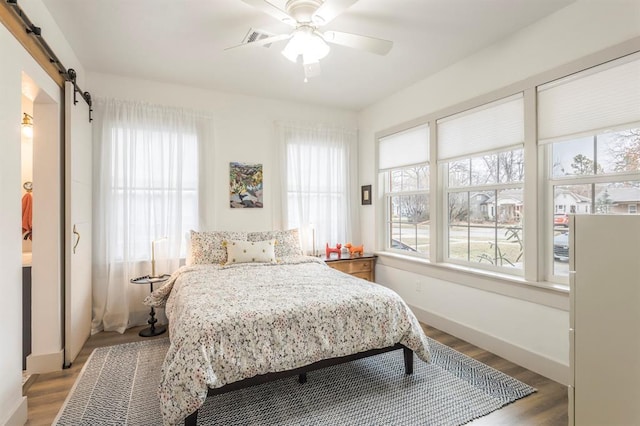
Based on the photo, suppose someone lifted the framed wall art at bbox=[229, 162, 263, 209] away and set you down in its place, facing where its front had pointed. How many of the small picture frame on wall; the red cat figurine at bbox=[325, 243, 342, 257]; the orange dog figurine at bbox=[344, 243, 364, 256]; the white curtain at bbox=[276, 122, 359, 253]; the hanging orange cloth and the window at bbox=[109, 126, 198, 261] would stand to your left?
4

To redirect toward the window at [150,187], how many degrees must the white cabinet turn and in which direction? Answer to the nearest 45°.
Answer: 0° — it already faces it

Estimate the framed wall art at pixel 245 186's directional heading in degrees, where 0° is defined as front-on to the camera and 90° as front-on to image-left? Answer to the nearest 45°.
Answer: approximately 0°

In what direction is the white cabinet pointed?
to the viewer's left

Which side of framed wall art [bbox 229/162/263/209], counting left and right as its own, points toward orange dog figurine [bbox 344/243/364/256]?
left

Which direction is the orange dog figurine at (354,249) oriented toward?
to the viewer's left

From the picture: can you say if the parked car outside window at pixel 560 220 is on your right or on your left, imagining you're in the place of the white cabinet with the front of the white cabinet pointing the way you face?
on your right
